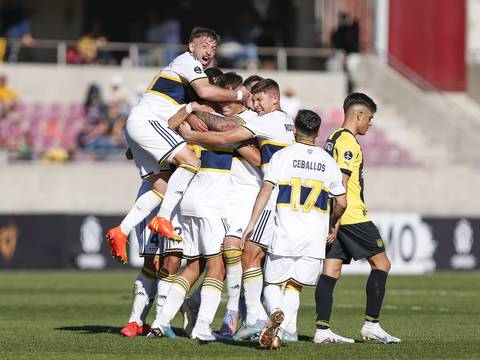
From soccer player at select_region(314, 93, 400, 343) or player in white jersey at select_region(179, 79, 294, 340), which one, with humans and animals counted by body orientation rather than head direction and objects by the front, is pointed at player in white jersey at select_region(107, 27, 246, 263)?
player in white jersey at select_region(179, 79, 294, 340)

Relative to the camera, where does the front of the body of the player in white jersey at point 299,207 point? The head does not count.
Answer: away from the camera

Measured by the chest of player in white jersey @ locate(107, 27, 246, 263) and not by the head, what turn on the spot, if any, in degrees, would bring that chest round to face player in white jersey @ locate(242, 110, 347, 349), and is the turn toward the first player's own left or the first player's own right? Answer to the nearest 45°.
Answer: approximately 45° to the first player's own right

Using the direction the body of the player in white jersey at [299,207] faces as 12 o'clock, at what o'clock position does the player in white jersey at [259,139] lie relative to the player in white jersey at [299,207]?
the player in white jersey at [259,139] is roughly at 11 o'clock from the player in white jersey at [299,207].

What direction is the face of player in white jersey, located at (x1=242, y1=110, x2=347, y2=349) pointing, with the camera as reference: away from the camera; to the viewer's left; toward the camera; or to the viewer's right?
away from the camera

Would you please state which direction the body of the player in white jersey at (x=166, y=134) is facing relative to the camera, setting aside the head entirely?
to the viewer's right

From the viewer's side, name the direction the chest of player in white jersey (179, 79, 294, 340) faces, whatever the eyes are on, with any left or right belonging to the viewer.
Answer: facing to the left of the viewer

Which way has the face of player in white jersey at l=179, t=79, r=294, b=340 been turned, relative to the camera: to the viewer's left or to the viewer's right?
to the viewer's left
